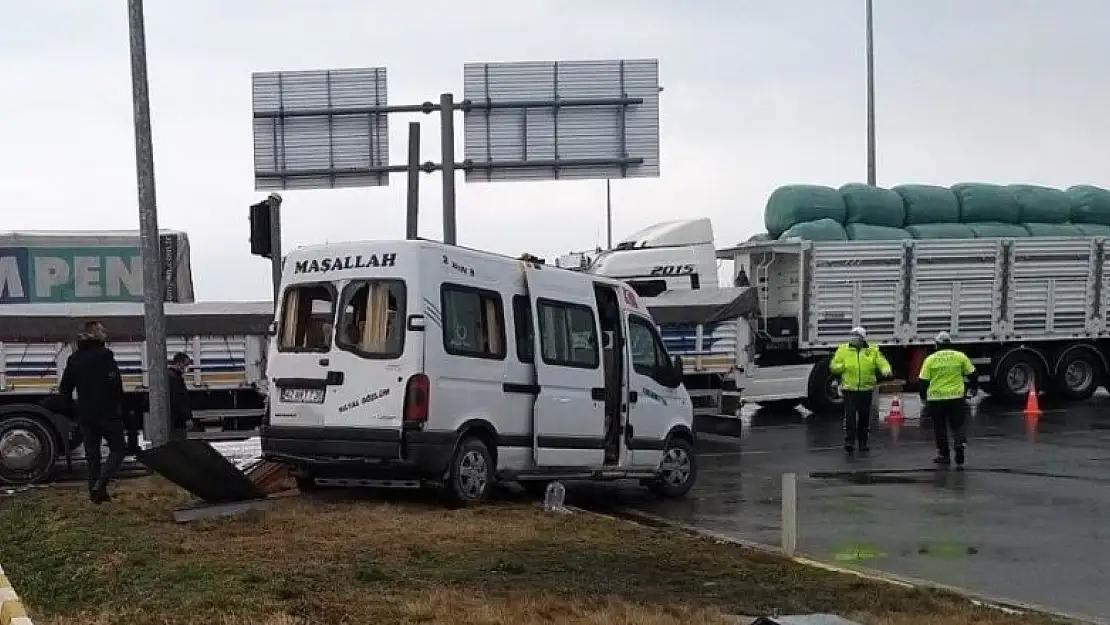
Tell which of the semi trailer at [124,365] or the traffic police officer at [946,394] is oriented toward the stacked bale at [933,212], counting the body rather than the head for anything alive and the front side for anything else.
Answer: the traffic police officer

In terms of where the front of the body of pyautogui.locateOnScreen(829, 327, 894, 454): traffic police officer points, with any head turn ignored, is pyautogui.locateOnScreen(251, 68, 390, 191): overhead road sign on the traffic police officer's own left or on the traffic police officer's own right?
on the traffic police officer's own right

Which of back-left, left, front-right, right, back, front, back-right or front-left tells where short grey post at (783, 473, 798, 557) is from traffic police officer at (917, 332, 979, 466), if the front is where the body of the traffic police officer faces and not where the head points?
back

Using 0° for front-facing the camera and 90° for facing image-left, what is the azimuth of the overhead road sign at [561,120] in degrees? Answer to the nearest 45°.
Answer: approximately 180°

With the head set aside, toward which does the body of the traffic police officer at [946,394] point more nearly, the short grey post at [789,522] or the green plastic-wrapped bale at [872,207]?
the green plastic-wrapped bale

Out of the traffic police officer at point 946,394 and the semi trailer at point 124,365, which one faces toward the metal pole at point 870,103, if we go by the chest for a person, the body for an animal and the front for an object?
the traffic police officer

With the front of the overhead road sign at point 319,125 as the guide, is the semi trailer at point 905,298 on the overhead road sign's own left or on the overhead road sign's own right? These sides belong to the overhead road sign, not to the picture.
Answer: on the overhead road sign's own right

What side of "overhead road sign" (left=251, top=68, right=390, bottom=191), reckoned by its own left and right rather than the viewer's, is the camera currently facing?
back

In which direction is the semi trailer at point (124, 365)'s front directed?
to the viewer's left

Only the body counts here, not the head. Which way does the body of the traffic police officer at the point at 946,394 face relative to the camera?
away from the camera
